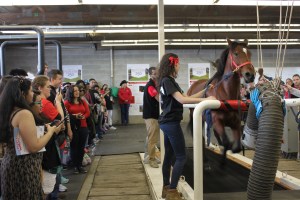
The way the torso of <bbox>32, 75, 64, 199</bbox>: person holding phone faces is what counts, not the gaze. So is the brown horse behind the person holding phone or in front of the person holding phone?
in front

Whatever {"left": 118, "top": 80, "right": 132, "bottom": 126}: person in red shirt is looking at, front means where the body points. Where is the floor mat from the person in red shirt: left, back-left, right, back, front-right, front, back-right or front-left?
front

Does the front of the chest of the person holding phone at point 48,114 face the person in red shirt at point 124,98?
no

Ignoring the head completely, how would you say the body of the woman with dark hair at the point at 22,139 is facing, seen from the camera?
to the viewer's right

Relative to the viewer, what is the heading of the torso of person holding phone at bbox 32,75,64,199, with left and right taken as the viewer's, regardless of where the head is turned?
facing to the right of the viewer

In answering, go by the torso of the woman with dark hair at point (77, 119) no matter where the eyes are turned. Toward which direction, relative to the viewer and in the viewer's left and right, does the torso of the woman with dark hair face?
facing the viewer and to the right of the viewer

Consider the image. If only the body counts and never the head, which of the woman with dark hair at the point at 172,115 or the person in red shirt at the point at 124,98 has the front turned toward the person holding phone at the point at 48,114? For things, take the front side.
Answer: the person in red shirt

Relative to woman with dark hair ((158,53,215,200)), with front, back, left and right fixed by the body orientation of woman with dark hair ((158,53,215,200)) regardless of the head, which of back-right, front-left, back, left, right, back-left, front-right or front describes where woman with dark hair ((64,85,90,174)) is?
back-left

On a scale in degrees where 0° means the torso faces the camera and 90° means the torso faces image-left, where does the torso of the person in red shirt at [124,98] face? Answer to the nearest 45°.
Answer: approximately 0°

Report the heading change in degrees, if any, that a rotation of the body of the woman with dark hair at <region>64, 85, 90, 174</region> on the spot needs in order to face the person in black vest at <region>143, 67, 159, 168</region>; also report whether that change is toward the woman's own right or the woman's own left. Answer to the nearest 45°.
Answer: approximately 45° to the woman's own left

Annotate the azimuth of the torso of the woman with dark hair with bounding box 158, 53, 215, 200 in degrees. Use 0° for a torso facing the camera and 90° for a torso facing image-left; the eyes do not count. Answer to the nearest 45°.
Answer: approximately 270°

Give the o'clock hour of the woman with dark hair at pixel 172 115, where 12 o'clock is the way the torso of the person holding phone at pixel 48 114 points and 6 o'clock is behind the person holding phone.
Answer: The woman with dark hair is roughly at 1 o'clock from the person holding phone.

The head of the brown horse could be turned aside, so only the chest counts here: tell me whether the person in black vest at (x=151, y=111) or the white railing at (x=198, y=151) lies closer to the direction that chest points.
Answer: the white railing

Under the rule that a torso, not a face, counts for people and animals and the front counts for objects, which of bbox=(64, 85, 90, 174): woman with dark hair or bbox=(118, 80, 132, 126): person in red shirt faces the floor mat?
the person in red shirt
